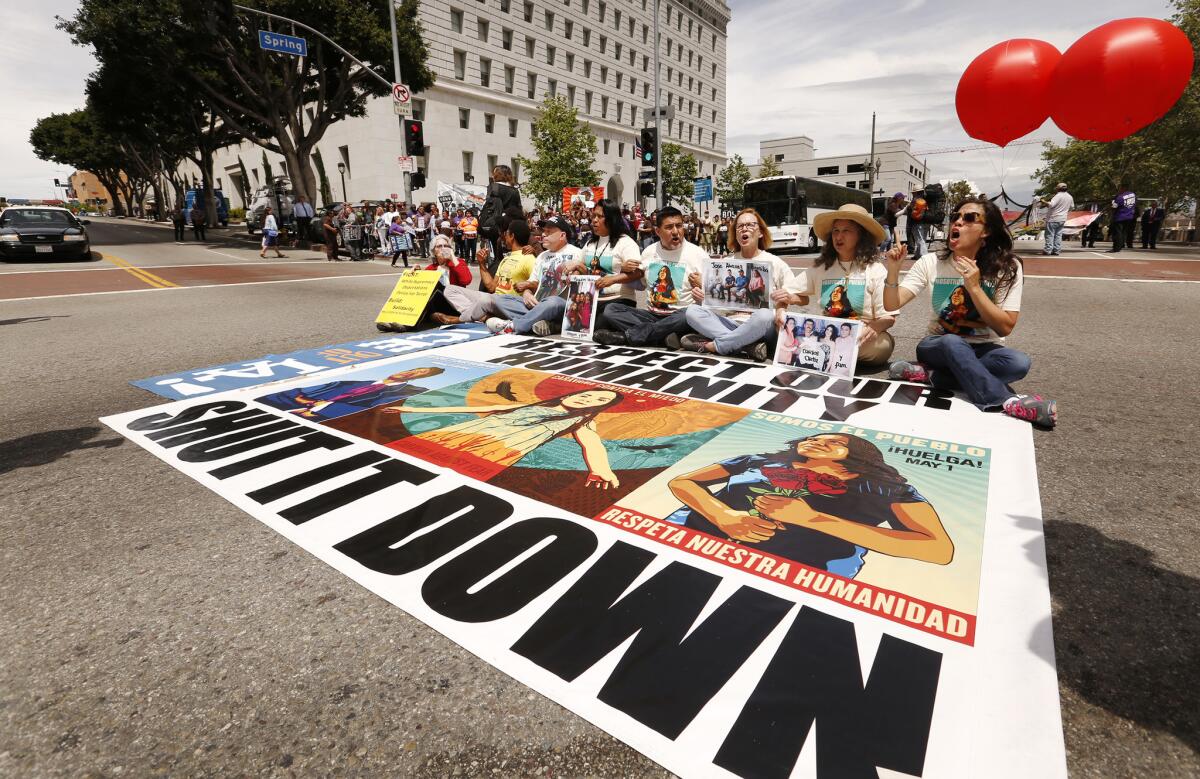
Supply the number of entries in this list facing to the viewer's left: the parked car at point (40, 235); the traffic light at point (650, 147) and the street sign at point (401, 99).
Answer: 0

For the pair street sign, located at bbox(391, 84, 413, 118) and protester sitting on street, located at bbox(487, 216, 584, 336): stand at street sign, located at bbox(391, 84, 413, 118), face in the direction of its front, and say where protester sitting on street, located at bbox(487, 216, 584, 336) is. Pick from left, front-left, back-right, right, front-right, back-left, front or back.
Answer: front

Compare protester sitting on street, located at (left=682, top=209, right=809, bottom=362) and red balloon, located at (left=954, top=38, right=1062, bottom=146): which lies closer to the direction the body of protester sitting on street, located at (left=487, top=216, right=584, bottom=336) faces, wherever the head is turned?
the protester sitting on street

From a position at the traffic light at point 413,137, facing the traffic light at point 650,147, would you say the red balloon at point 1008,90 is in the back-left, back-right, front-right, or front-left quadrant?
front-right

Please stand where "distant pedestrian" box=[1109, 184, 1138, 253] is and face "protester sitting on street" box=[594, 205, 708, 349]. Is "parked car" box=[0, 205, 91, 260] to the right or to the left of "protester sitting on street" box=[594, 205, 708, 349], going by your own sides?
right

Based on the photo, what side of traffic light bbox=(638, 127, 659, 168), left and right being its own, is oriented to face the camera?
front

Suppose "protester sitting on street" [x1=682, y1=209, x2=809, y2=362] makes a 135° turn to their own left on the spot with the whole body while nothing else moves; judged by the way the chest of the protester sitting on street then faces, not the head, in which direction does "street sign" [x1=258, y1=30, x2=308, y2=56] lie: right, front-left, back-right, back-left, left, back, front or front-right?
back-left

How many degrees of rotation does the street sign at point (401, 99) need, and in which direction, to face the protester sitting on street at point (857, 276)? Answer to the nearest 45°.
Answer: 0° — it already faces them

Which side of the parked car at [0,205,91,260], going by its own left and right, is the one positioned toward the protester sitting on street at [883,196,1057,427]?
front

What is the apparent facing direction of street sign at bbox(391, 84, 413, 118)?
toward the camera

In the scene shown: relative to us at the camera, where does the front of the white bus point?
facing the viewer and to the left of the viewer
